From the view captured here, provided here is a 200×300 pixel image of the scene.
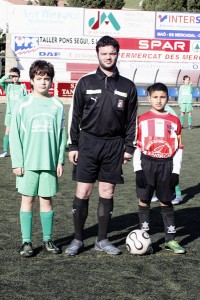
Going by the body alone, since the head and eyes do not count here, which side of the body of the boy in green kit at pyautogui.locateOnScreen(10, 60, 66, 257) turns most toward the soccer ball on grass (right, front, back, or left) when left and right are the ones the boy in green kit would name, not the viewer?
left

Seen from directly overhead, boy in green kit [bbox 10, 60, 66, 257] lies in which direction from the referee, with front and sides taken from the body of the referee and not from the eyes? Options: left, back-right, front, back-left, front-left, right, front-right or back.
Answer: right

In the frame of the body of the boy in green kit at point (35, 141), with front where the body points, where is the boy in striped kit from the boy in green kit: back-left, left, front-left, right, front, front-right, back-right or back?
left

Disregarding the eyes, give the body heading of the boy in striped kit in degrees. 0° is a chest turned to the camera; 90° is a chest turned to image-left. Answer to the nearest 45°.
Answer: approximately 0°

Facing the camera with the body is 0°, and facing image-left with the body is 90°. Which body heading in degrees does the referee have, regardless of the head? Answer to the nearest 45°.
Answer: approximately 0°

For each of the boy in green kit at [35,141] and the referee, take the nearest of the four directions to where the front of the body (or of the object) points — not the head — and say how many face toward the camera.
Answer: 2

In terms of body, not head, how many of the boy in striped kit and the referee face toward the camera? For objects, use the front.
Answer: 2

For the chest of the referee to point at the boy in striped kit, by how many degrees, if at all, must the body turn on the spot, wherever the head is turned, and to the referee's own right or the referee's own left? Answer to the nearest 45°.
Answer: approximately 90° to the referee's own left

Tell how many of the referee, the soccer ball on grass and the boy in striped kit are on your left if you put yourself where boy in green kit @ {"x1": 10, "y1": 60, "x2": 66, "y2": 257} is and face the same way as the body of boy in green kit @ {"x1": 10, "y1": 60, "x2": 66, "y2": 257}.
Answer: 3
